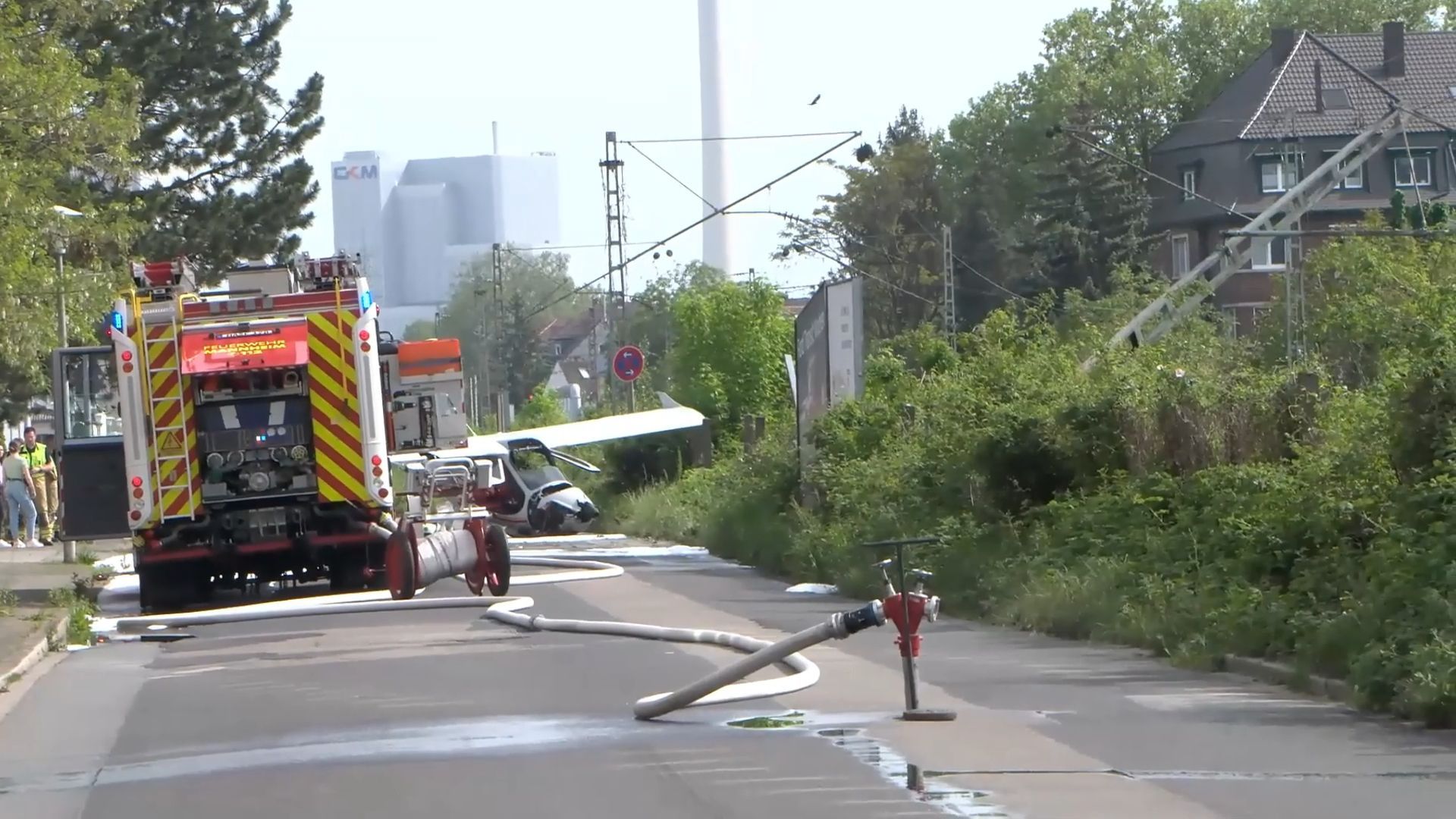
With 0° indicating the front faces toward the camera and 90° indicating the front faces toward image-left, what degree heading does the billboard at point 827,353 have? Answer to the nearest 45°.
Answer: approximately 45°

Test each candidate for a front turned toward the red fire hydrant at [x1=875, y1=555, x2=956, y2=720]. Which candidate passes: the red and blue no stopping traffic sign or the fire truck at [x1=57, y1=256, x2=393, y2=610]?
the red and blue no stopping traffic sign

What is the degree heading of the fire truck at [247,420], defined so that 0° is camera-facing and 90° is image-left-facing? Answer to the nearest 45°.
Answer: approximately 180°
